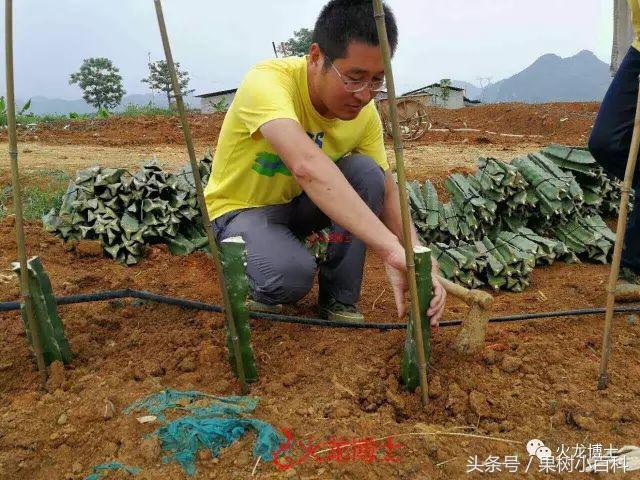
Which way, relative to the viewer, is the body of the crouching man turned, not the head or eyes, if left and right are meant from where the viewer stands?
facing the viewer and to the right of the viewer

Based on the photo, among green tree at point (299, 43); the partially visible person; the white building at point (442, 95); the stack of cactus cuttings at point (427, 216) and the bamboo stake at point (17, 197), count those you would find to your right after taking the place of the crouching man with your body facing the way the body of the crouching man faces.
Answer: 1

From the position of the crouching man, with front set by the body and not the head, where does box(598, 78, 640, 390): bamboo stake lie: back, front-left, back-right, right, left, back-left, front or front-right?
front

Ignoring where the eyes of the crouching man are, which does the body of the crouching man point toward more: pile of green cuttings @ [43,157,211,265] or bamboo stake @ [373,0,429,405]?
the bamboo stake

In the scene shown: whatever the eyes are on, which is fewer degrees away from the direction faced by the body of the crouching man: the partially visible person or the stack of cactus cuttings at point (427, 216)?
the partially visible person

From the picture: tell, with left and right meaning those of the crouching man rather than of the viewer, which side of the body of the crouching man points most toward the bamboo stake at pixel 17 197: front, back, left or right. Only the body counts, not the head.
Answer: right

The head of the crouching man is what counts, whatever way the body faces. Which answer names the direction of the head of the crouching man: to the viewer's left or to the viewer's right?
to the viewer's right

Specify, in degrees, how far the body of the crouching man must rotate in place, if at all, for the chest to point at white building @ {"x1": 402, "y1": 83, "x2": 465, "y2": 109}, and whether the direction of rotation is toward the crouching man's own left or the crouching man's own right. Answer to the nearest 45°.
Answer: approximately 135° to the crouching man's own left

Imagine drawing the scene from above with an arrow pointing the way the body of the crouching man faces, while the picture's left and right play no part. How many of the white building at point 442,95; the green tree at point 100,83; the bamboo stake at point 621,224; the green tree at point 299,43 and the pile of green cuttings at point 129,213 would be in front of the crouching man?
1

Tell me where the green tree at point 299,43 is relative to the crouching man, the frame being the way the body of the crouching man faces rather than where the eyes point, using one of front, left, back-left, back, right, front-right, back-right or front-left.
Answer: back-left

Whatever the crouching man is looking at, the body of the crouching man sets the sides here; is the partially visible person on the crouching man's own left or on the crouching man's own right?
on the crouching man's own left
